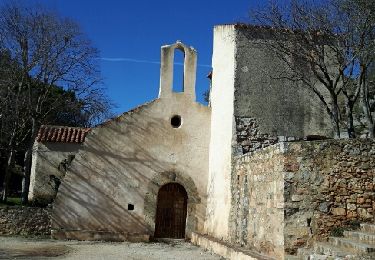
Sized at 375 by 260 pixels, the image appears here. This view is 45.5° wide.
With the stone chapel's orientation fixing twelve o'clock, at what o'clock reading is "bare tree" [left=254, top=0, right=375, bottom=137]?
The bare tree is roughly at 10 o'clock from the stone chapel.

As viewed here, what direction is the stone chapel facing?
toward the camera

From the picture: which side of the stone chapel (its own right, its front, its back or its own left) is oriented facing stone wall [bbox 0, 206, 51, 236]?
right
